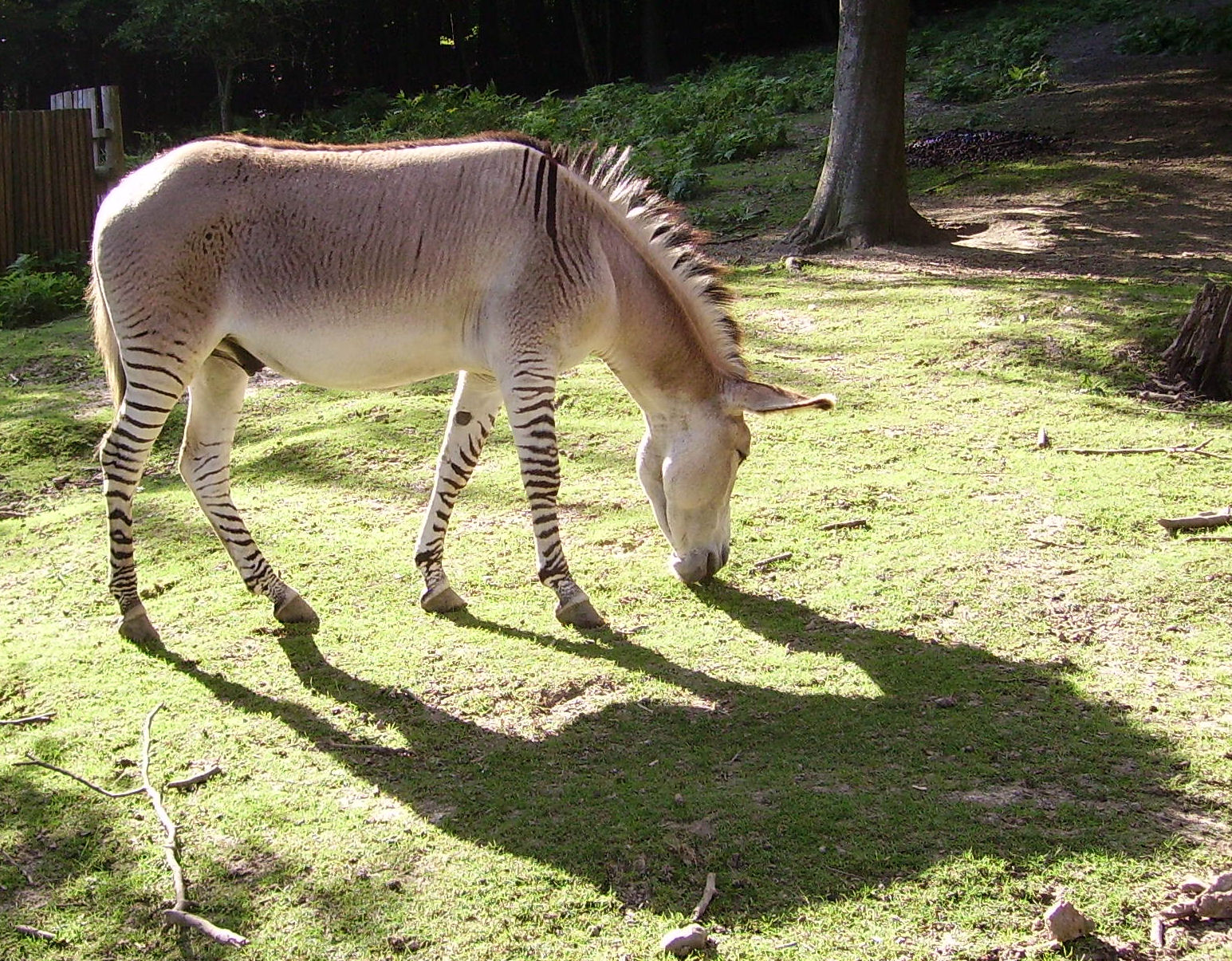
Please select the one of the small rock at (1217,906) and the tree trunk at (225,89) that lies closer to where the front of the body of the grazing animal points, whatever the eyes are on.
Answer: the small rock

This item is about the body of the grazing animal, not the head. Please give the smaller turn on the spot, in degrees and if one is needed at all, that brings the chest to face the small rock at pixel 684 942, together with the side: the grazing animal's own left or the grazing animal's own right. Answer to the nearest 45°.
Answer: approximately 90° to the grazing animal's own right

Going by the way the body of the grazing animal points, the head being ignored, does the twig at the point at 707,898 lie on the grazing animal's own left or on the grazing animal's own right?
on the grazing animal's own right

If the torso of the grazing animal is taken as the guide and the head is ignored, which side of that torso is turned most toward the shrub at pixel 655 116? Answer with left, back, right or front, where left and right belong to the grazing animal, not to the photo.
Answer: left

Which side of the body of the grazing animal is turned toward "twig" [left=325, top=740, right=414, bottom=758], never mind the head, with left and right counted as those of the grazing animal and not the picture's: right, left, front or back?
right

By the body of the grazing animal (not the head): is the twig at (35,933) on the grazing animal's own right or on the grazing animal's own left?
on the grazing animal's own right

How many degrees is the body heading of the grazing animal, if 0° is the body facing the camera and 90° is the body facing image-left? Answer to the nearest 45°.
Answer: approximately 270°

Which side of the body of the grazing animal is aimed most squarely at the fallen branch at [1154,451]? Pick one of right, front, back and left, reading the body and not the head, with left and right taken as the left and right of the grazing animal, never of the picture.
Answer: front

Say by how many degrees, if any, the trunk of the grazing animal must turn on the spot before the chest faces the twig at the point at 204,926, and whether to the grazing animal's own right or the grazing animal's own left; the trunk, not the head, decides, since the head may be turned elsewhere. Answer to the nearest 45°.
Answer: approximately 90° to the grazing animal's own right

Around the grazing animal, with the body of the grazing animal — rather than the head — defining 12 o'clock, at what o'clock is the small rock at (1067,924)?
The small rock is roughly at 2 o'clock from the grazing animal.

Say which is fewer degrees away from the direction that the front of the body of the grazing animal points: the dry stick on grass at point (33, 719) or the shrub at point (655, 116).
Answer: the shrub

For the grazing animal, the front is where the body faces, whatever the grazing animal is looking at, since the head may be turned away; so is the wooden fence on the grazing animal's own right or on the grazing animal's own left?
on the grazing animal's own left

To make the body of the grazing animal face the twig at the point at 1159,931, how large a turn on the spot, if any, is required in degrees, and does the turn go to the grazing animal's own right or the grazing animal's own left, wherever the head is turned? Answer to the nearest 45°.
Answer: approximately 45° to the grazing animal's own right
